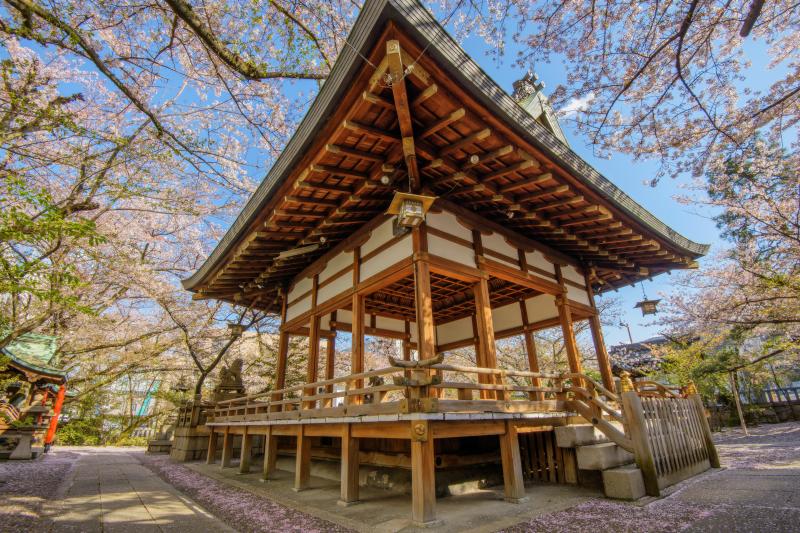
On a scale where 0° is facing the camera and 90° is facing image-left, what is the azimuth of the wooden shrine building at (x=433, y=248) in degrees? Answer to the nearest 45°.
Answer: approximately 315°

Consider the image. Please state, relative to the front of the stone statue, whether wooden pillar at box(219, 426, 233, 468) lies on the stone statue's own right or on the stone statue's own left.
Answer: on the stone statue's own right

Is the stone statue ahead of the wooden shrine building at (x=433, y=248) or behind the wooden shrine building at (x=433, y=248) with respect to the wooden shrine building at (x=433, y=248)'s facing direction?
behind

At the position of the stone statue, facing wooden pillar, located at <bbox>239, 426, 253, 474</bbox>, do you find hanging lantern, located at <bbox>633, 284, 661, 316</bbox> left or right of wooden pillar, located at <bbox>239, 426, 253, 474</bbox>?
left
